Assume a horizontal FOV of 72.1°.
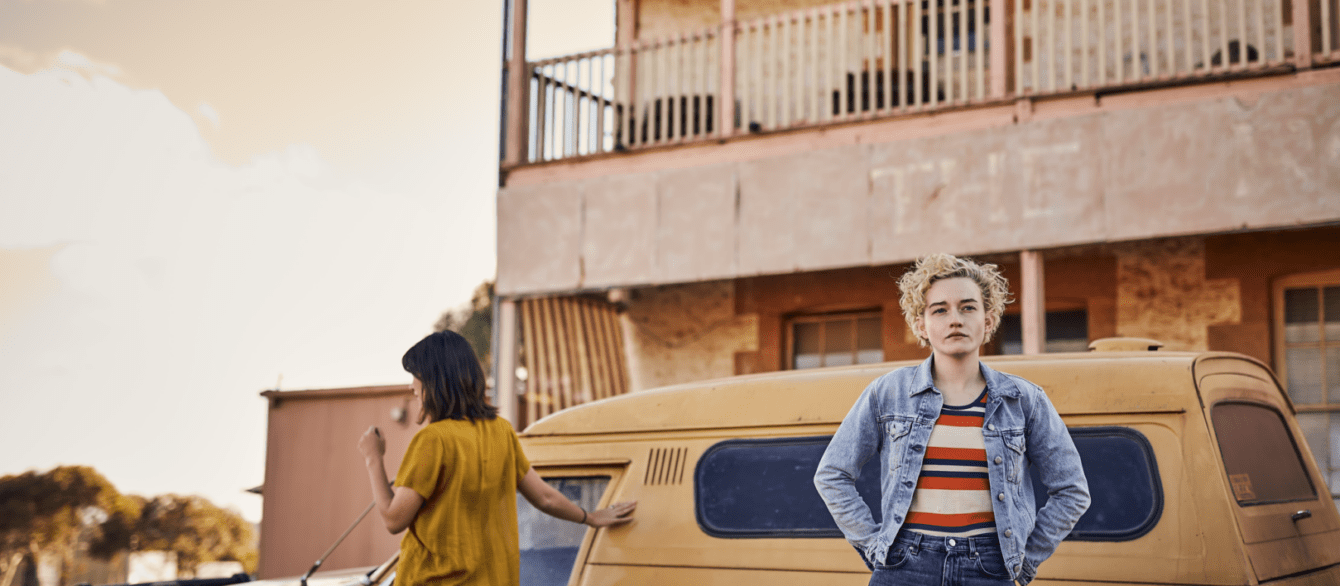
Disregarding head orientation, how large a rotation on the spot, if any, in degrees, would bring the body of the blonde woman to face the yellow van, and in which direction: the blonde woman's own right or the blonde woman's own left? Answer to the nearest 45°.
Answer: approximately 180°

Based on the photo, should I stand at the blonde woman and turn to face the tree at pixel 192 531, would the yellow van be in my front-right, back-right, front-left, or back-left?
front-right

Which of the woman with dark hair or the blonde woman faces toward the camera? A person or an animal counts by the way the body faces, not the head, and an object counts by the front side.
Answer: the blonde woman

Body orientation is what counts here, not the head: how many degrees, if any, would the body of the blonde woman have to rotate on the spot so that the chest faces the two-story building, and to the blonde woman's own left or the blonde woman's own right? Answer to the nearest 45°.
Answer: approximately 180°

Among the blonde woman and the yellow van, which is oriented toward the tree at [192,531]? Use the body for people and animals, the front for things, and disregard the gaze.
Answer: the yellow van

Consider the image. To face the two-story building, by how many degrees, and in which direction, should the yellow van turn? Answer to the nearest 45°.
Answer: approximately 45° to its right

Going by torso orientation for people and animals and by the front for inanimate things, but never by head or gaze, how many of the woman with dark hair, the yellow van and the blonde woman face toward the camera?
1

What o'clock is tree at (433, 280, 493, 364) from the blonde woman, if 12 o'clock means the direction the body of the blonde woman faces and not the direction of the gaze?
The tree is roughly at 5 o'clock from the blonde woman.

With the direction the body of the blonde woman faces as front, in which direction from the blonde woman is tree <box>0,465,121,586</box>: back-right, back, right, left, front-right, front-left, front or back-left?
back-right

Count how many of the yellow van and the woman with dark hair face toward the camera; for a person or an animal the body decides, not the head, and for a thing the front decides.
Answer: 0

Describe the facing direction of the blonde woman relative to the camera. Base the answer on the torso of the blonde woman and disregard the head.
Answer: toward the camera

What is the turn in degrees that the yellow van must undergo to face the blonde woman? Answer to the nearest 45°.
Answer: approximately 135° to its left
